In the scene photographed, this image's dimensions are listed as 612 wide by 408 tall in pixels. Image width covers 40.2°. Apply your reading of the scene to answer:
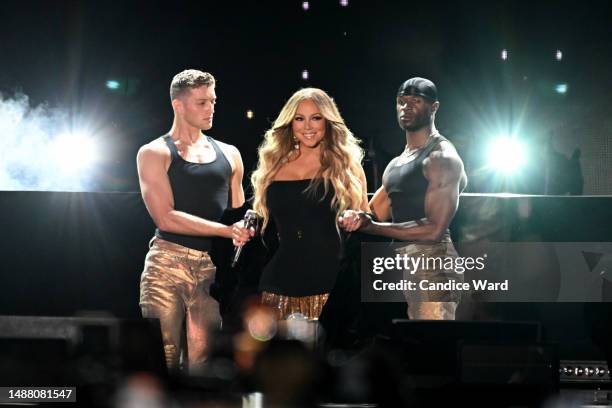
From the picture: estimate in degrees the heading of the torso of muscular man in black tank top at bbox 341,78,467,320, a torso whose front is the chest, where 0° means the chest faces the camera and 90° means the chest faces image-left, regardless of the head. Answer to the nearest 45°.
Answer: approximately 45°

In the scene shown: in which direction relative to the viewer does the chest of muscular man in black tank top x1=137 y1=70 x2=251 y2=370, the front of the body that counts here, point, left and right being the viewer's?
facing the viewer and to the right of the viewer

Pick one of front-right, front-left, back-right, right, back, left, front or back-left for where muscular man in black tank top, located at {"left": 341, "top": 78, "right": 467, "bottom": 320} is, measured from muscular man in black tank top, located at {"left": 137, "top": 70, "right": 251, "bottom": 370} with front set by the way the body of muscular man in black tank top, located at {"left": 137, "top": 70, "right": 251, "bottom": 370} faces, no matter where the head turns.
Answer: front-left

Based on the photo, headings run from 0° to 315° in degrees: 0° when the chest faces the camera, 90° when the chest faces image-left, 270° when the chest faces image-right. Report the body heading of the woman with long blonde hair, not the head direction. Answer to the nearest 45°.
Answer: approximately 0°

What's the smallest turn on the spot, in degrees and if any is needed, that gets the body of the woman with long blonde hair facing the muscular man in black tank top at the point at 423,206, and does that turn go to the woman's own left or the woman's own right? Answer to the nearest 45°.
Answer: approximately 90° to the woman's own left

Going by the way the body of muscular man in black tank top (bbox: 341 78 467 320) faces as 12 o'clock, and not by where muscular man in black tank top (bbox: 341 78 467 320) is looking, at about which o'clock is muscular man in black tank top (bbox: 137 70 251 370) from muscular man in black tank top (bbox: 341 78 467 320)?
muscular man in black tank top (bbox: 137 70 251 370) is roughly at 1 o'clock from muscular man in black tank top (bbox: 341 78 467 320).

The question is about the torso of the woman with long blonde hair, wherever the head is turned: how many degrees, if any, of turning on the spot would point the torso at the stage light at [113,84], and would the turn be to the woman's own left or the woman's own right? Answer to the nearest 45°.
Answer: approximately 90° to the woman's own right

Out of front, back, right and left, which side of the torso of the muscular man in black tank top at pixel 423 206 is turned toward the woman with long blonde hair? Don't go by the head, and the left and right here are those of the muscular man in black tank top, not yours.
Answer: front

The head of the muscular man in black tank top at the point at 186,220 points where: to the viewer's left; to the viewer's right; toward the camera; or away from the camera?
to the viewer's right

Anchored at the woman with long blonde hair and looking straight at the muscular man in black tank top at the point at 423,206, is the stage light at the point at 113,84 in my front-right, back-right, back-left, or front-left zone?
back-left

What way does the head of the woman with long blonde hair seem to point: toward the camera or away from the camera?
toward the camera

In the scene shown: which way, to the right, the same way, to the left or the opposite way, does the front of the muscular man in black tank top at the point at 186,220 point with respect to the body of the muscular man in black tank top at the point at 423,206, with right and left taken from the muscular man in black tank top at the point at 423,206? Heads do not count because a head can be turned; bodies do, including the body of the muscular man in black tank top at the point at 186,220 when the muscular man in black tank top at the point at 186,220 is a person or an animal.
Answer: to the left

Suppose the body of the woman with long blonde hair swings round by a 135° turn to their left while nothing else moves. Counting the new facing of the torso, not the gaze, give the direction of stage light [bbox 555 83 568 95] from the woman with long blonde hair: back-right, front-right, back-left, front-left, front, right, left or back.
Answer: front-right
